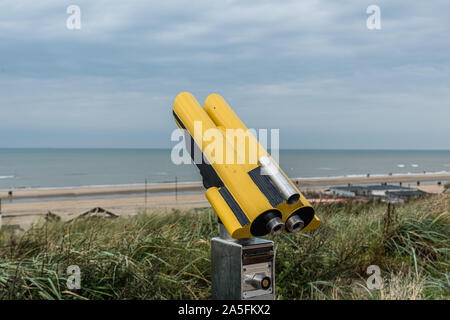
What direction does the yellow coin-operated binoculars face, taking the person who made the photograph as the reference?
facing away from the viewer and to the left of the viewer

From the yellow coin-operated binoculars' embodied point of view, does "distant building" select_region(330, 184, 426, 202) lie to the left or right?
on its right
